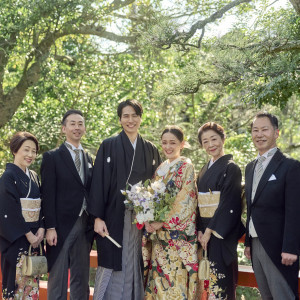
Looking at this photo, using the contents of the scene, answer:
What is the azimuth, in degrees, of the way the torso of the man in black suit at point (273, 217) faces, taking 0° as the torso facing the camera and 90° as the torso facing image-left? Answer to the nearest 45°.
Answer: approximately 45°

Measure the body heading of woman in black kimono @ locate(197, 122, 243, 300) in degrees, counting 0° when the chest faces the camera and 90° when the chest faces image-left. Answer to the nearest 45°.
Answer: approximately 45°

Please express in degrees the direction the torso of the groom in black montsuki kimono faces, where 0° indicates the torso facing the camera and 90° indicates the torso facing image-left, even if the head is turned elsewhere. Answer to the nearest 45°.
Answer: approximately 0°

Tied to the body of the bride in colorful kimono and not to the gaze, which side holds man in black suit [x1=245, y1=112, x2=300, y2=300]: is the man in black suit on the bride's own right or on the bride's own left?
on the bride's own left

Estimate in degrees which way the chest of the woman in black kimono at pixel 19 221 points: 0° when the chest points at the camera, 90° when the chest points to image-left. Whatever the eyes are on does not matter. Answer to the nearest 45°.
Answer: approximately 315°
